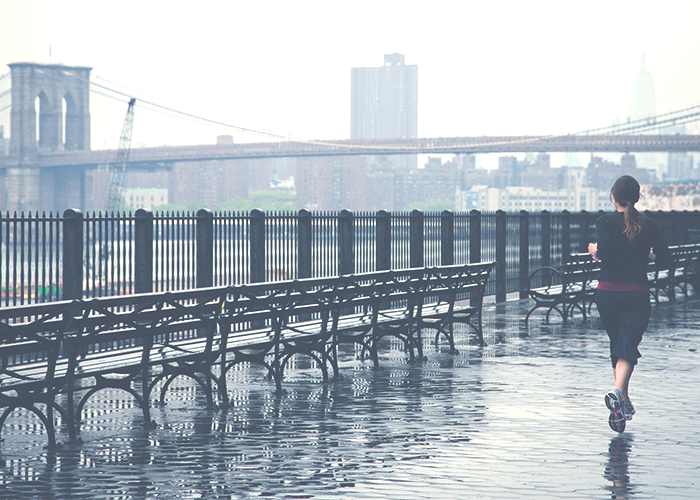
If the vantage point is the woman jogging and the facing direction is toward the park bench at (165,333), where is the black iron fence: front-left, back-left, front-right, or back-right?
front-right

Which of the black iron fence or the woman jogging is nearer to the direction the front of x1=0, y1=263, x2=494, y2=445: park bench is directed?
the black iron fence

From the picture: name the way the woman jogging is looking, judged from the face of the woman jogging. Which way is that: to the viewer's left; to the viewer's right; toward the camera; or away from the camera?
away from the camera

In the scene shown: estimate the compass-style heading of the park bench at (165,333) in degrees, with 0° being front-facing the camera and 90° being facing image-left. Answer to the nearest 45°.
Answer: approximately 135°

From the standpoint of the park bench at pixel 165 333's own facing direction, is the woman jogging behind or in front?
behind
